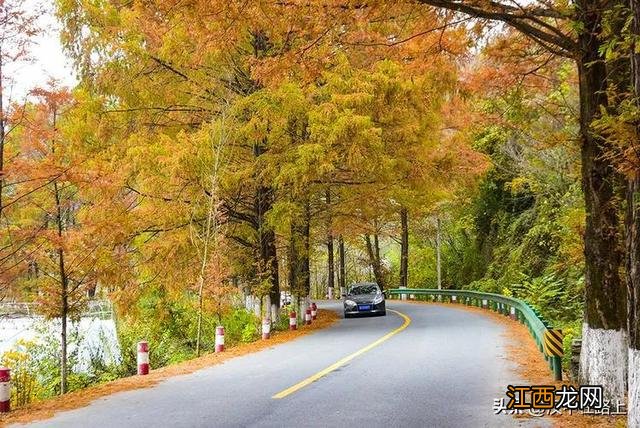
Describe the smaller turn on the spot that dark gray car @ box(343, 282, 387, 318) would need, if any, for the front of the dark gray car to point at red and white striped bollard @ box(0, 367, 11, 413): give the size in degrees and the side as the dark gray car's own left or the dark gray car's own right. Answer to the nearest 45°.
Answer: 0° — it already faces it

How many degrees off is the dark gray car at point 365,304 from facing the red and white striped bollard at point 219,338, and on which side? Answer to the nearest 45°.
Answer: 0° — it already faces it

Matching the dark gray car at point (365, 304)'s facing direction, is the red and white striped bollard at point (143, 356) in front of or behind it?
in front

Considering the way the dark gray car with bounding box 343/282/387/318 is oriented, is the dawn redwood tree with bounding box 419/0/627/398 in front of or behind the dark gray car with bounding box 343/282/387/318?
in front

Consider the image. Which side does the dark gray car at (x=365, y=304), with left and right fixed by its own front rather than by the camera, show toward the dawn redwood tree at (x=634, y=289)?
front

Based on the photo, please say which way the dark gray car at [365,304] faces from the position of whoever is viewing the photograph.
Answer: facing the viewer
